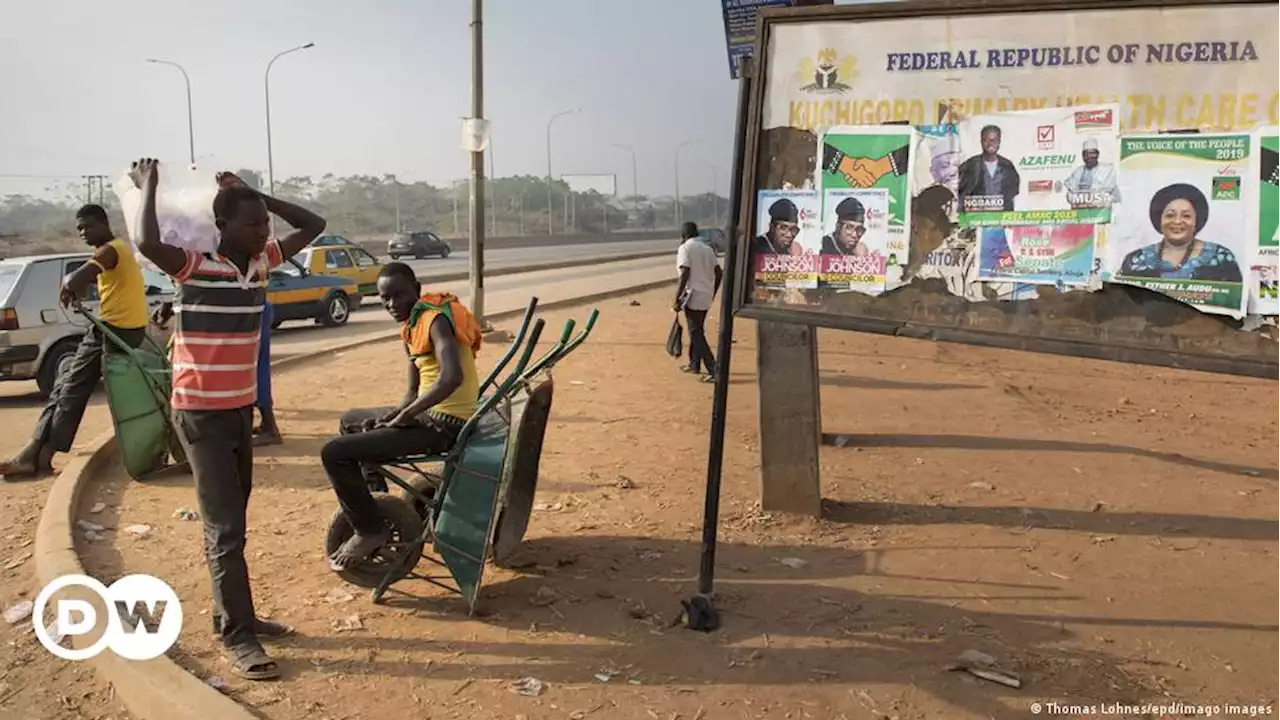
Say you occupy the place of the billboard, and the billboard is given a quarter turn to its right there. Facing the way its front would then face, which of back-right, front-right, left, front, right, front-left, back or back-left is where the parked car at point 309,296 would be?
front

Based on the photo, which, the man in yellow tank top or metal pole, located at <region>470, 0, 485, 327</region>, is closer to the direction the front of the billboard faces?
the man in yellow tank top

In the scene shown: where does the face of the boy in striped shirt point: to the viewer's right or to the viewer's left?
to the viewer's right

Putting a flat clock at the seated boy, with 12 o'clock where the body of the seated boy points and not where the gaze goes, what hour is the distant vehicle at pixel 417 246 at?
The distant vehicle is roughly at 3 o'clock from the seated boy.

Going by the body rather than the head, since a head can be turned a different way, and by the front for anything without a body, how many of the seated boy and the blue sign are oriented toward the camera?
1

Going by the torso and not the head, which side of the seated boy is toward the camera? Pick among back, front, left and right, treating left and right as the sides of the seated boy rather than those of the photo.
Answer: left

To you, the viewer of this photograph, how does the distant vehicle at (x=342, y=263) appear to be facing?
facing away from the viewer and to the right of the viewer

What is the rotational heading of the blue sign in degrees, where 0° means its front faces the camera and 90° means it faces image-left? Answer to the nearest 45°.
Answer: approximately 0°

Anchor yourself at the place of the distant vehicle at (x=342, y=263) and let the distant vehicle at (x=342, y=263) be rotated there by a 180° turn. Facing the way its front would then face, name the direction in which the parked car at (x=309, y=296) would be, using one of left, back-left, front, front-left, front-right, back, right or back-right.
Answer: front-left
